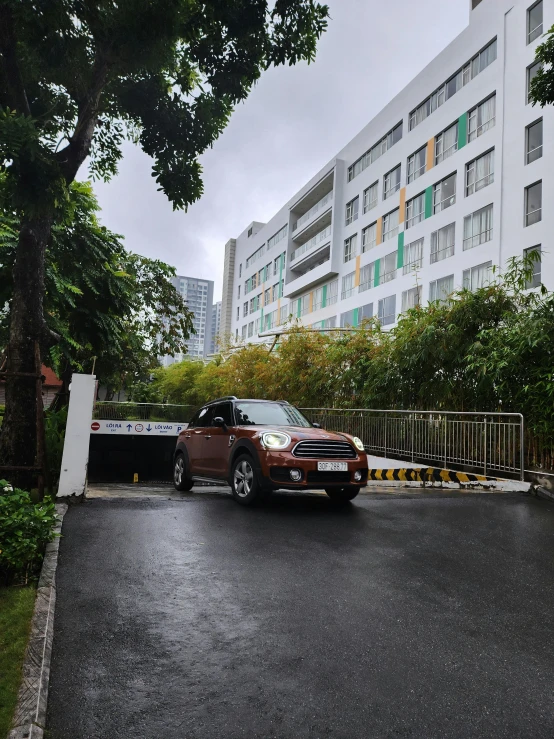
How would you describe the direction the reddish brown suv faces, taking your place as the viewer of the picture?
facing the viewer and to the right of the viewer

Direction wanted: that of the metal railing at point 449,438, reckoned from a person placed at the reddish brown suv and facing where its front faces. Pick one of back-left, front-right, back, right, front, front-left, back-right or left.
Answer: left

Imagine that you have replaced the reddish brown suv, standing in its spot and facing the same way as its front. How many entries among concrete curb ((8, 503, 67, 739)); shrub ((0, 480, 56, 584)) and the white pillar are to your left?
0

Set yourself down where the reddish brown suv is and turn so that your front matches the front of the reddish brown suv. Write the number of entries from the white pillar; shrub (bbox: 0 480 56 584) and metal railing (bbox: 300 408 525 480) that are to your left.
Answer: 1

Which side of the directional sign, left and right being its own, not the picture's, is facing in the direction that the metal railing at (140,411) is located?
back

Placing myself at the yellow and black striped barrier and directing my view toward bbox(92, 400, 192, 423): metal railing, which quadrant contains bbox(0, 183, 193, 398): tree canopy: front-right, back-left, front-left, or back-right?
front-left

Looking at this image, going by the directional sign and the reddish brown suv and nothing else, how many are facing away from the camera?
0

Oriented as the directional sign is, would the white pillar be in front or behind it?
in front

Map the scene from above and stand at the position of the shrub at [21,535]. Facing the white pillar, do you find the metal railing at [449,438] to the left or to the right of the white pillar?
right

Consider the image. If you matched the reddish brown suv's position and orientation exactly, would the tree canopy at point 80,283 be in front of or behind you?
behind

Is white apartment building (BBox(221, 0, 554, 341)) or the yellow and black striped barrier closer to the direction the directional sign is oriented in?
the yellow and black striped barrier

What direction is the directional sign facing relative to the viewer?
toward the camera

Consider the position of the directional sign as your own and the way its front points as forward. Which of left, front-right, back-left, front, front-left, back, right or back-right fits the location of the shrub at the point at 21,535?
front
